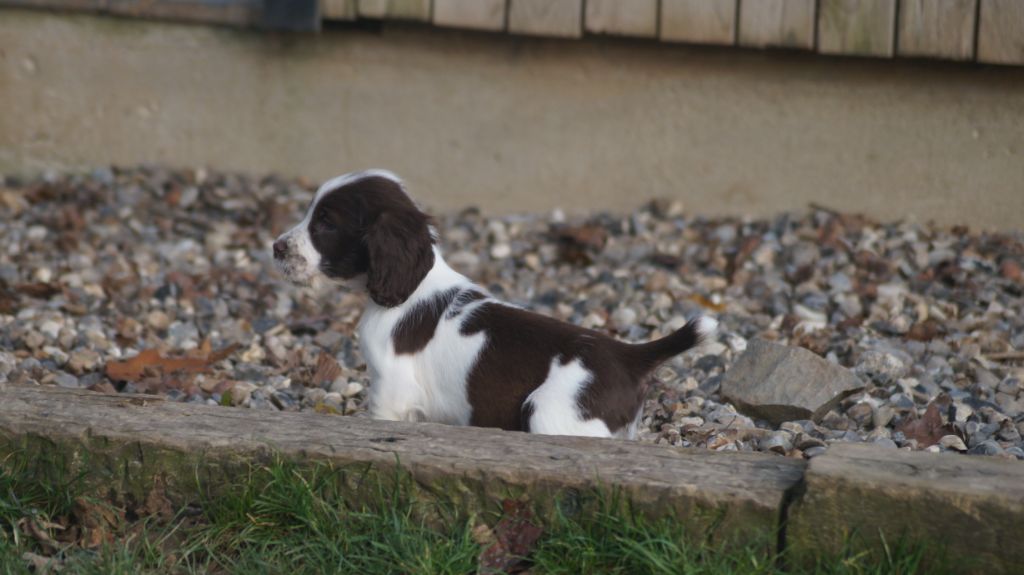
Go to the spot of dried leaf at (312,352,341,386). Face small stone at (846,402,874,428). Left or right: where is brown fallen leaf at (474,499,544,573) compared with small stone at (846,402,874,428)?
right

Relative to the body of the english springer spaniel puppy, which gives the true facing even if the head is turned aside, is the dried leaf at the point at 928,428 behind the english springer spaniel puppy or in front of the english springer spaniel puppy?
behind

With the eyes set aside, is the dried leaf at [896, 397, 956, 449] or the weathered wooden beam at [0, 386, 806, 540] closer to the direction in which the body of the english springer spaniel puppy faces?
the weathered wooden beam

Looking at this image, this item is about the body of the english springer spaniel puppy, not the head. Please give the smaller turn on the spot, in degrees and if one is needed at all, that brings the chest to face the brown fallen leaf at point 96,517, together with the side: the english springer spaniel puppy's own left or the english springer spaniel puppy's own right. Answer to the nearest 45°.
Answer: approximately 45° to the english springer spaniel puppy's own left

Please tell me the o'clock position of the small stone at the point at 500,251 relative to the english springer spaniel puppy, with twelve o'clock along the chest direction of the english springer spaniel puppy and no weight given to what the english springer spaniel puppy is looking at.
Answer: The small stone is roughly at 3 o'clock from the english springer spaniel puppy.

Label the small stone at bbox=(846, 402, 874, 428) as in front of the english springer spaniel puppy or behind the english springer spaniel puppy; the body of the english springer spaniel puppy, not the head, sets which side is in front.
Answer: behind

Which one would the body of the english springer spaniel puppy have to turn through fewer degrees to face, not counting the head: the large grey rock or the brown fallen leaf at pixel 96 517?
the brown fallen leaf

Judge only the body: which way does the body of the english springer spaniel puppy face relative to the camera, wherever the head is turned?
to the viewer's left

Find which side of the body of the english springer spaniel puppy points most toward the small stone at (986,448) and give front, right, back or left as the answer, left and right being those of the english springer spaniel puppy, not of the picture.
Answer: back

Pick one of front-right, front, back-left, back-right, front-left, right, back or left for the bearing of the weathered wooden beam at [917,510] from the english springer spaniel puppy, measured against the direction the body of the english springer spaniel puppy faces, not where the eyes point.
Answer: back-left

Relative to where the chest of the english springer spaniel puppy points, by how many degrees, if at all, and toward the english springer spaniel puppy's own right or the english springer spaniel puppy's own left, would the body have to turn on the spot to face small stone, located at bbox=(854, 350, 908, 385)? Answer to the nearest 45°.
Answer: approximately 135° to the english springer spaniel puppy's own right

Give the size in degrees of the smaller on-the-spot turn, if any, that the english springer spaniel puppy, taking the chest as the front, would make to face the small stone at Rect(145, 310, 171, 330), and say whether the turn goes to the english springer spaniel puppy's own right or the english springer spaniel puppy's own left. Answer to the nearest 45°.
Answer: approximately 45° to the english springer spaniel puppy's own right

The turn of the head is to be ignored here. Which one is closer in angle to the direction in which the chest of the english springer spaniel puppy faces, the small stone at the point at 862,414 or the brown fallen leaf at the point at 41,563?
the brown fallen leaf

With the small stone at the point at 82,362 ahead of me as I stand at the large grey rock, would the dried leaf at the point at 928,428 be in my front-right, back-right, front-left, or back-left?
back-left

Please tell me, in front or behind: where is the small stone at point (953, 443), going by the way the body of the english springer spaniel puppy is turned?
behind
